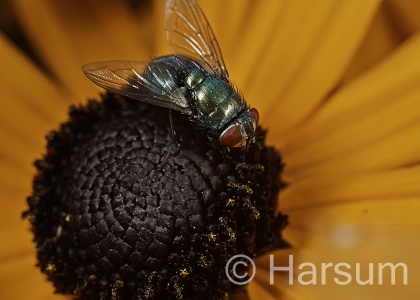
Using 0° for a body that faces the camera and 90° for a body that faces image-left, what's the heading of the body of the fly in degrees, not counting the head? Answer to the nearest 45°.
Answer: approximately 315°
